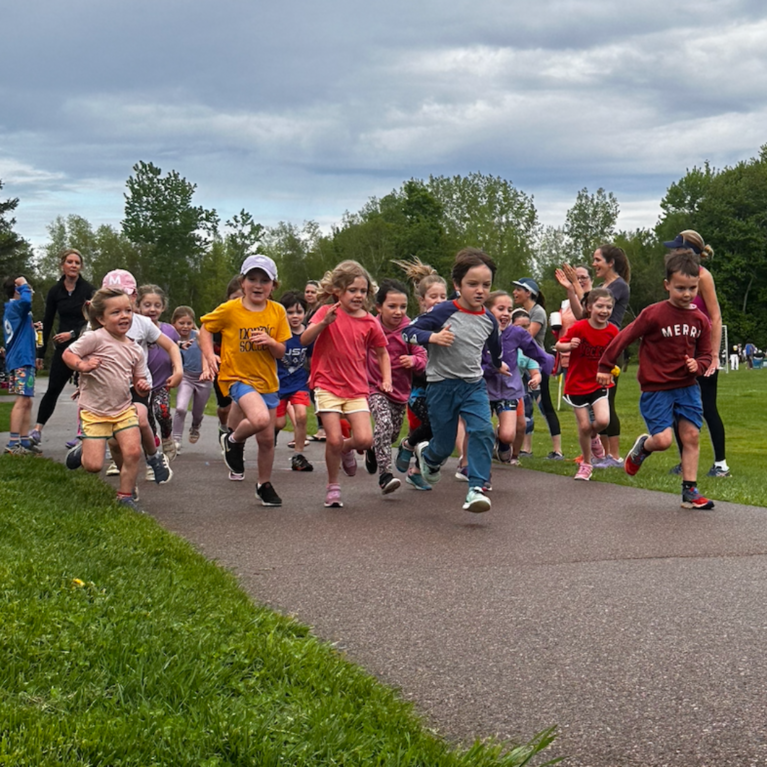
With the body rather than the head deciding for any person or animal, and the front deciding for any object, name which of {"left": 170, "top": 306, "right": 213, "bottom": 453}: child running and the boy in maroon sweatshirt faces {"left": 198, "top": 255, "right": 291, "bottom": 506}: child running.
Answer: {"left": 170, "top": 306, "right": 213, "bottom": 453}: child running

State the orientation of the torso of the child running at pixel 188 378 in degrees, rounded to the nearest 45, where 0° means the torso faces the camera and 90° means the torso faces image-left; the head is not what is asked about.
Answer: approximately 0°

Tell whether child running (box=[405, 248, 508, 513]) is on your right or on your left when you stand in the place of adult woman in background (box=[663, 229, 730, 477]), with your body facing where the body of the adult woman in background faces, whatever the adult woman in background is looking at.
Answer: on your left

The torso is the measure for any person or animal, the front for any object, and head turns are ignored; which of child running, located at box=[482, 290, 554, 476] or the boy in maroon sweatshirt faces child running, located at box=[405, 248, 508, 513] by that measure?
child running, located at box=[482, 290, 554, 476]

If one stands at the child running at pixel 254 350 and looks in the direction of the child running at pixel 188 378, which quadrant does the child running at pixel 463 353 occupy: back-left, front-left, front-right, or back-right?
back-right

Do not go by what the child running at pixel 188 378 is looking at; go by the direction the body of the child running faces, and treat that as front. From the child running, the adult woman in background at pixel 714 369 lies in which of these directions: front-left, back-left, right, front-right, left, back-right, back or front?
front-left

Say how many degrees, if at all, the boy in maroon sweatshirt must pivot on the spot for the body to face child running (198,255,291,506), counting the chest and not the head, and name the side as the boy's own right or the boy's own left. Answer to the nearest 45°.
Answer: approximately 135° to the boy's own right
